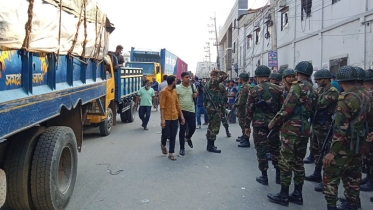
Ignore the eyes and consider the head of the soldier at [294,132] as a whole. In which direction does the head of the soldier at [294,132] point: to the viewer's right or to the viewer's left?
to the viewer's left

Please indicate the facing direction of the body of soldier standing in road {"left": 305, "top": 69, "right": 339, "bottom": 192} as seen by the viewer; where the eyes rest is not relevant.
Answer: to the viewer's left

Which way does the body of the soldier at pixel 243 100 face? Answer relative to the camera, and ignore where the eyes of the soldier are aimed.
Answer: to the viewer's left

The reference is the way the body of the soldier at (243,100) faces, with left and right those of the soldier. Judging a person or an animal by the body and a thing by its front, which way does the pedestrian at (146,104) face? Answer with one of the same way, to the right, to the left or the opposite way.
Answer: to the left

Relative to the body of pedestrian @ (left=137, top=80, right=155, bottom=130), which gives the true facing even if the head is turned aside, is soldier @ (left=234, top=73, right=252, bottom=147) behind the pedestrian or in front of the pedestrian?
in front

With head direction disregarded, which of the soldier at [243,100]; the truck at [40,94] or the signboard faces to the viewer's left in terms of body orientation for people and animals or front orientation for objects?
the soldier

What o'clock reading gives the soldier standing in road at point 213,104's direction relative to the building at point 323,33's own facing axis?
The soldier standing in road is roughly at 11 o'clock from the building.

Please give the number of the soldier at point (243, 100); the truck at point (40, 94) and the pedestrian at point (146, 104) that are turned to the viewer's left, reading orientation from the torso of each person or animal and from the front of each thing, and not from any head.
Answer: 1

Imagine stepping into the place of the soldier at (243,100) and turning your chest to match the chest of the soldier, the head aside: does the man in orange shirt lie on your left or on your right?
on your left

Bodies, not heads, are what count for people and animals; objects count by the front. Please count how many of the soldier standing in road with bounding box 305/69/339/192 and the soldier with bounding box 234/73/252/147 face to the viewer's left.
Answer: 2

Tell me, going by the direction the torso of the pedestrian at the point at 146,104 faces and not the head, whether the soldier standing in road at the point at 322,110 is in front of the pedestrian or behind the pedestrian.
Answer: in front
